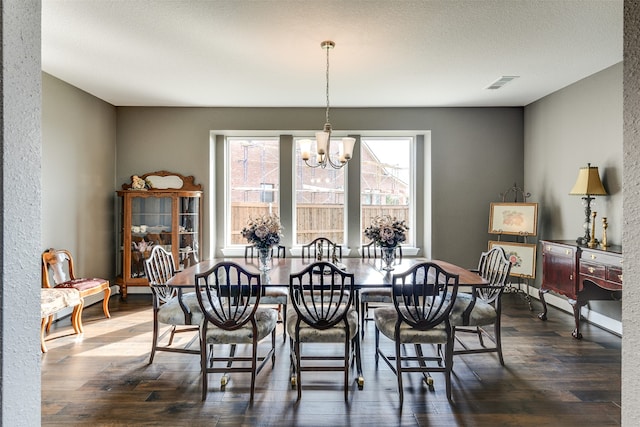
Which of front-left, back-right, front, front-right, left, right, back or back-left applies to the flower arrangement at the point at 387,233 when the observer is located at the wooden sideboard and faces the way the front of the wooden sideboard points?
front

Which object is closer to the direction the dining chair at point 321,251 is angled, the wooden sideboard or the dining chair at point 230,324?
the dining chair

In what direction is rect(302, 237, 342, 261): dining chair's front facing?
toward the camera

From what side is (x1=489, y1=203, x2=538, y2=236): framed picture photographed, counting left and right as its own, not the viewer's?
front

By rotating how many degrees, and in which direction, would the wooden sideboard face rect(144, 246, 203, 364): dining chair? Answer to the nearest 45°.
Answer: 0° — it already faces it

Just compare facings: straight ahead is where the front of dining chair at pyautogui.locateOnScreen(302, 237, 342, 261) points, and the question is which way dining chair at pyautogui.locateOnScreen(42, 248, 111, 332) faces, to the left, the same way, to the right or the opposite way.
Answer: to the left

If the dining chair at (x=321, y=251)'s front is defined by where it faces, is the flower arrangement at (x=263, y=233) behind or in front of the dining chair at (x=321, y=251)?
in front

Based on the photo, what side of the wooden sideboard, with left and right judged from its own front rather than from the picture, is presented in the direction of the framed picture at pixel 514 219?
right

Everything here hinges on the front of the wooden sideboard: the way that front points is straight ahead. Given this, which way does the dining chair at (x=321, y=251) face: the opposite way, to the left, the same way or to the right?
to the left

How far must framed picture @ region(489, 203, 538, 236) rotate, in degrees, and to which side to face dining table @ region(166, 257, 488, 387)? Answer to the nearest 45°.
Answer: approximately 45° to its right

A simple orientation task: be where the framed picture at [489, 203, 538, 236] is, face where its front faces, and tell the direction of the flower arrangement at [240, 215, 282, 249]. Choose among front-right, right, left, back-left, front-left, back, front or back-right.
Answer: front-right

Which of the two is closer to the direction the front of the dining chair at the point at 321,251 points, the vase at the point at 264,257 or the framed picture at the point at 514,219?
the vase

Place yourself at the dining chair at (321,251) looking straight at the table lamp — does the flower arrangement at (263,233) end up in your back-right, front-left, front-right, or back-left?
back-right

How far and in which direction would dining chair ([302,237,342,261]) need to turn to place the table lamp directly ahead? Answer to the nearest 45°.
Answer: approximately 90° to its left

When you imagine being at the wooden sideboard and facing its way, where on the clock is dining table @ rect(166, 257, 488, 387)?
The dining table is roughly at 12 o'clock from the wooden sideboard.

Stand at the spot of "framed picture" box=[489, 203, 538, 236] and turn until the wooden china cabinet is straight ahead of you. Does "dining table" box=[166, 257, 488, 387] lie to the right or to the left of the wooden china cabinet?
left

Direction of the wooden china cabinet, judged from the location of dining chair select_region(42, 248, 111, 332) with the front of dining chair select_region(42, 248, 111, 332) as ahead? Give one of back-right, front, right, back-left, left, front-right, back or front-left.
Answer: left

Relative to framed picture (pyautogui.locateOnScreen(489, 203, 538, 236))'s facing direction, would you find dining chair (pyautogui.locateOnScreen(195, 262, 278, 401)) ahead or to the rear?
ahead
